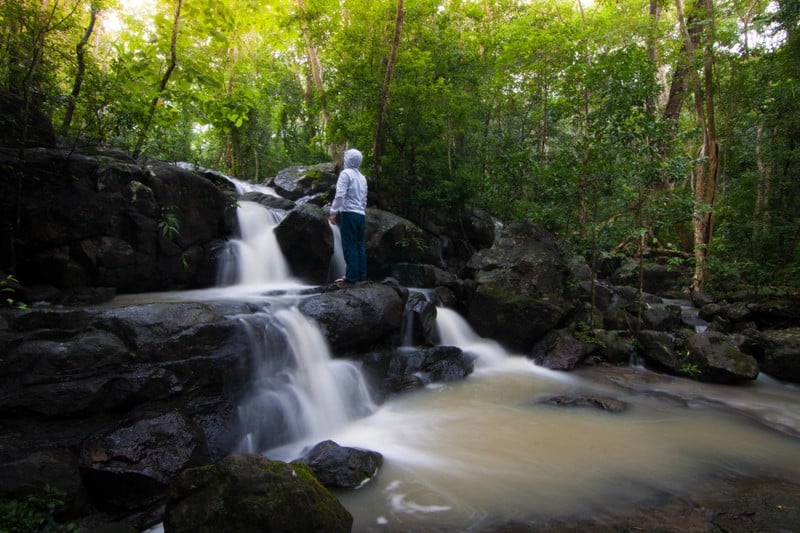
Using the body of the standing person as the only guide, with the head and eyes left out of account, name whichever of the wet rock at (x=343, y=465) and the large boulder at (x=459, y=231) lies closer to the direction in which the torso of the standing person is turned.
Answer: the large boulder

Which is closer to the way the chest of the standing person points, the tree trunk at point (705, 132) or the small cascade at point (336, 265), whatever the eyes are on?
the small cascade

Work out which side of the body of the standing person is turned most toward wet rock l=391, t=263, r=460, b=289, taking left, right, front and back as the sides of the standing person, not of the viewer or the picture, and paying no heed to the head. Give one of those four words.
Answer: right

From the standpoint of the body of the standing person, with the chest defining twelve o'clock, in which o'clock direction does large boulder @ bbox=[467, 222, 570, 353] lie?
The large boulder is roughly at 4 o'clock from the standing person.

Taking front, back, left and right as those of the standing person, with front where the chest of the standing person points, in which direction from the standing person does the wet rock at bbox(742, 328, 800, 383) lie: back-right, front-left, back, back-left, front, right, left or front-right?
back-right

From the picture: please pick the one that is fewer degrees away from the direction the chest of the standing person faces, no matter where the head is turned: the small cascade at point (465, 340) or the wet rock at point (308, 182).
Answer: the wet rock

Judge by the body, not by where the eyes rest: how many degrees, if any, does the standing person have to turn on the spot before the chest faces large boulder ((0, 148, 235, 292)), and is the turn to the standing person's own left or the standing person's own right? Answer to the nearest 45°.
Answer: approximately 45° to the standing person's own left

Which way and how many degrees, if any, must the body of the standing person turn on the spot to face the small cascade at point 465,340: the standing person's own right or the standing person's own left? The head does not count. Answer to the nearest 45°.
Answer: approximately 90° to the standing person's own right

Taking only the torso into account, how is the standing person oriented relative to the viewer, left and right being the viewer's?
facing away from the viewer and to the left of the viewer
